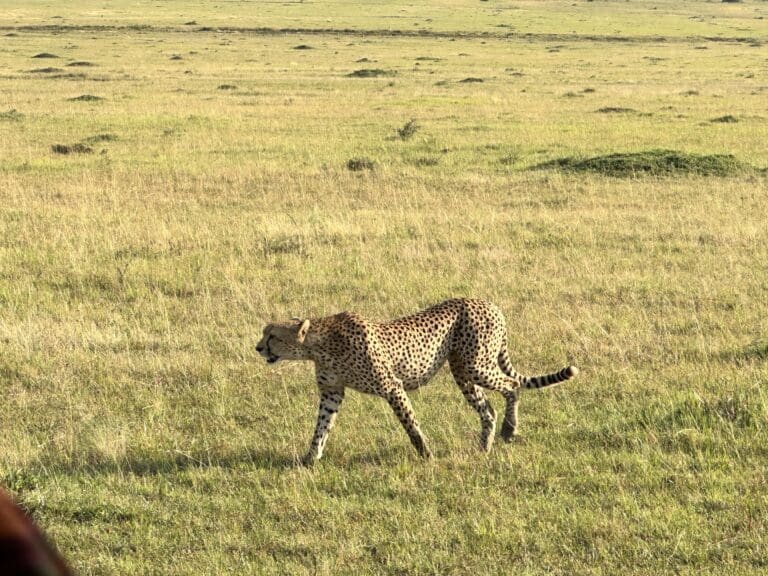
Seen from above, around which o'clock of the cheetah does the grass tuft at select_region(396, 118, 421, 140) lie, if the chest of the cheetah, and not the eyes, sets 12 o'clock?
The grass tuft is roughly at 3 o'clock from the cheetah.

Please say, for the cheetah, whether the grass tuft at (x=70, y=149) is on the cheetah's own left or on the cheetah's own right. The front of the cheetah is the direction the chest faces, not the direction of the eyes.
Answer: on the cheetah's own right

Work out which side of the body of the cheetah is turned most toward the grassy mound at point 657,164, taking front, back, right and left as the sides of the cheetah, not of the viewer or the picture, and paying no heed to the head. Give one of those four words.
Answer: right

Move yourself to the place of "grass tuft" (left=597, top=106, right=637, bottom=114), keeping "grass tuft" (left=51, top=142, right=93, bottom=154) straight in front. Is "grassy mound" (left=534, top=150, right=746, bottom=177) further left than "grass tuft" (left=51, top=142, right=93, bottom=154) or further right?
left

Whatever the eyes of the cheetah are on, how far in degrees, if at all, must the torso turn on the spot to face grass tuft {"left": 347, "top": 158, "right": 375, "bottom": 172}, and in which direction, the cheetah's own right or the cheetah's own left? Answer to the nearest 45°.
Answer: approximately 90° to the cheetah's own right

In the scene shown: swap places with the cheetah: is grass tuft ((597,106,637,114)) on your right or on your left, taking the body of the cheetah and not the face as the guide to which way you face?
on your right

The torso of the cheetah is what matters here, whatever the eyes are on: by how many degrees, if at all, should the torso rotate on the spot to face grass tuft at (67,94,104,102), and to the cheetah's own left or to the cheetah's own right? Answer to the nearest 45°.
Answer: approximately 90° to the cheetah's own right

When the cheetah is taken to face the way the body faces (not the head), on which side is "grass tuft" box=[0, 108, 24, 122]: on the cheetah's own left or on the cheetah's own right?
on the cheetah's own right

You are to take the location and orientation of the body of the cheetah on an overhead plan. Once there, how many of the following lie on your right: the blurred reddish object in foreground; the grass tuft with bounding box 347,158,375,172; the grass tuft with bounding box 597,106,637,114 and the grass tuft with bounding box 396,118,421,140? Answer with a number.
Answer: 3

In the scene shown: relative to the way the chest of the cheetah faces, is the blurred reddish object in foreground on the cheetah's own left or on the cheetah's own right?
on the cheetah's own left

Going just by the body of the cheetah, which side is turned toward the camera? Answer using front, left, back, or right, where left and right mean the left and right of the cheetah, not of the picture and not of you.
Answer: left
